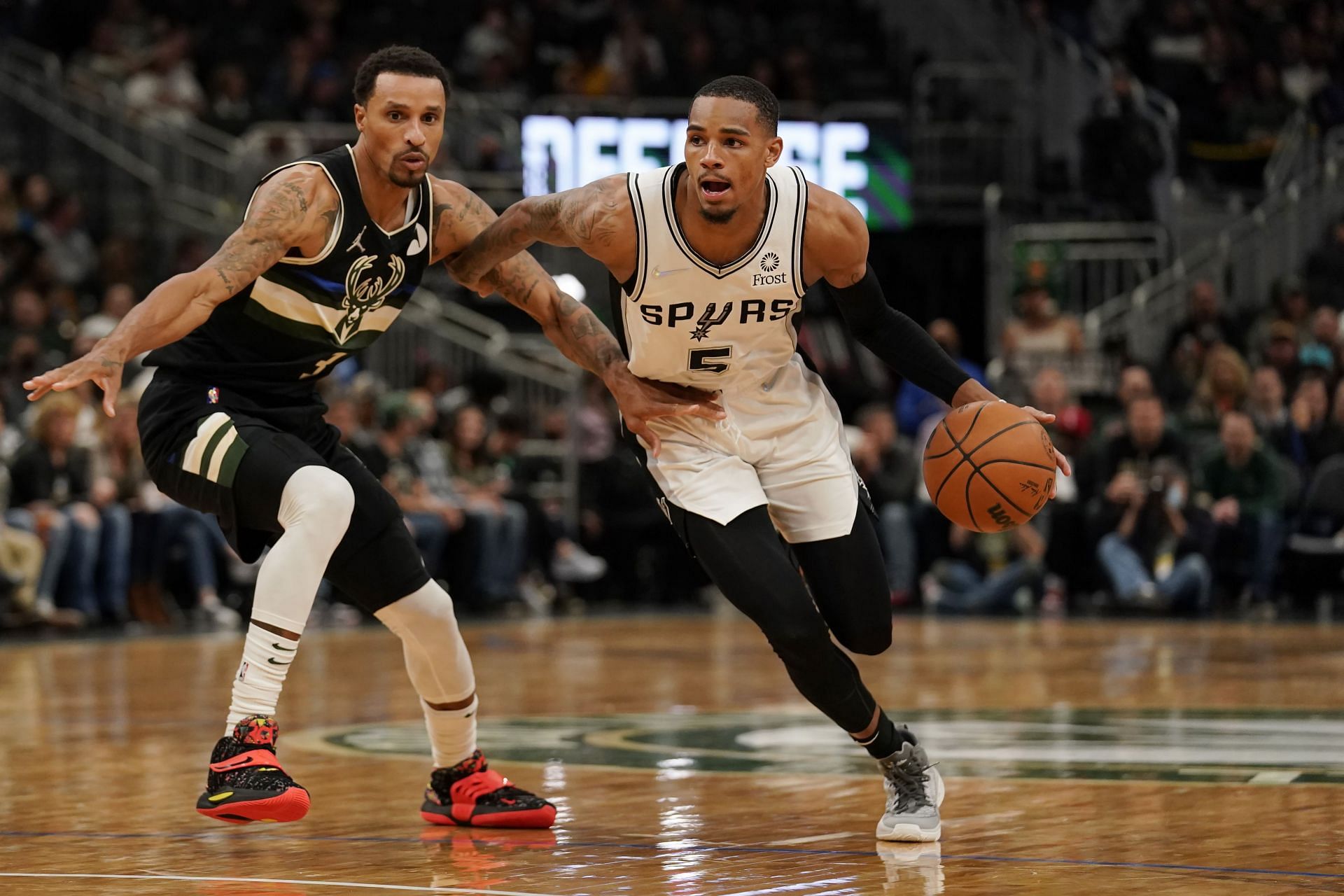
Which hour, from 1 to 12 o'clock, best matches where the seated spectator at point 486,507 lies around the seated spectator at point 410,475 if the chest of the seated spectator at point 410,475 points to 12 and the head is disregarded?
the seated spectator at point 486,507 is roughly at 9 o'clock from the seated spectator at point 410,475.

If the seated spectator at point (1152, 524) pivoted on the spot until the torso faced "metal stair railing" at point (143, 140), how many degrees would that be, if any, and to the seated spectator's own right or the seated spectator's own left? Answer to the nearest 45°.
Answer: approximately 90° to the seated spectator's own right

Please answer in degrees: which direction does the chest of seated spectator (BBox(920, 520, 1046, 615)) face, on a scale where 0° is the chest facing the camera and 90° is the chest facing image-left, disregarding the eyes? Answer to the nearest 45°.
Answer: approximately 0°

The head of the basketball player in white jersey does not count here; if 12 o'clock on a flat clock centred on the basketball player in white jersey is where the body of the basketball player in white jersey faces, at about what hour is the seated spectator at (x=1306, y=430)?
The seated spectator is roughly at 7 o'clock from the basketball player in white jersey.

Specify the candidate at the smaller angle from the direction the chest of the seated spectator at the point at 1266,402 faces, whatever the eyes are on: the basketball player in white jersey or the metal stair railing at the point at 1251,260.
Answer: the basketball player in white jersey

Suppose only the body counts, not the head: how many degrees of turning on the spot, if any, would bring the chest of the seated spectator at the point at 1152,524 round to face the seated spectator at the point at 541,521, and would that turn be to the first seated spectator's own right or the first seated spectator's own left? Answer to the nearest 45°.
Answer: approximately 90° to the first seated spectator's own right

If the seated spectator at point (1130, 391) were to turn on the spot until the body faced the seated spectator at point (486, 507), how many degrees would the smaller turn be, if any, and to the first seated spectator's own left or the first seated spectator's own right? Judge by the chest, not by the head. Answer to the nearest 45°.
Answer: approximately 90° to the first seated spectator's own right
